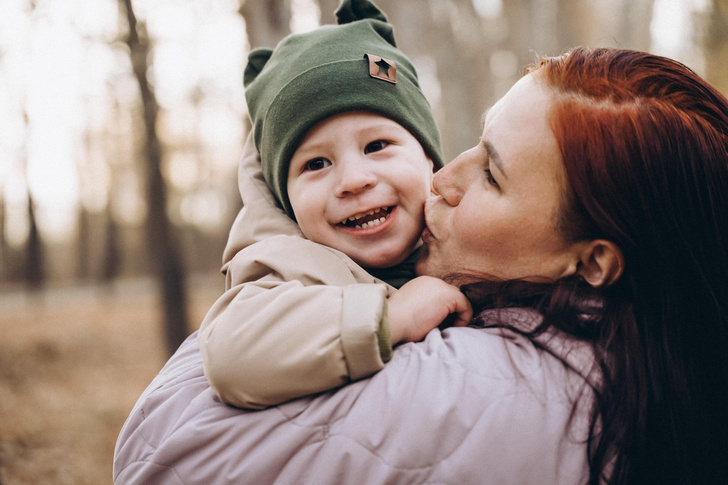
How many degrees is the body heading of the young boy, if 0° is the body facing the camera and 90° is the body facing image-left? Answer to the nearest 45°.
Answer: approximately 315°

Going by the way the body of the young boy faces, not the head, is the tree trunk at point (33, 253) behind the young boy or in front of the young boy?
behind

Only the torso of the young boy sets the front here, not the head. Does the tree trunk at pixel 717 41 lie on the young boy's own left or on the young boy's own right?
on the young boy's own left

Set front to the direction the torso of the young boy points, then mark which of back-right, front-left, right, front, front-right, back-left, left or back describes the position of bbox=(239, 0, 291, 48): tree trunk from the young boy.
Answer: back-left

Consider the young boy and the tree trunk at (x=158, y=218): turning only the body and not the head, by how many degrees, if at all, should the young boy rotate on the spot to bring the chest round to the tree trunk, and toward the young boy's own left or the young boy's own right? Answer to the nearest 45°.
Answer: approximately 135° to the young boy's own left
